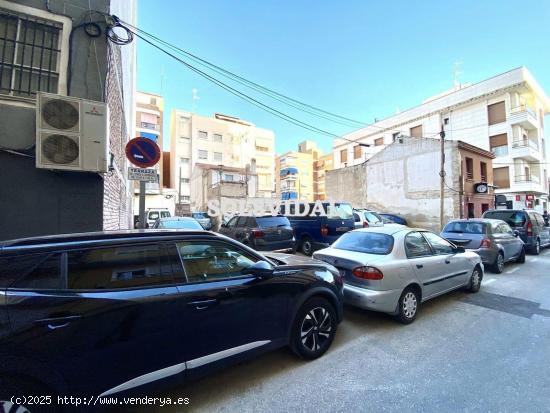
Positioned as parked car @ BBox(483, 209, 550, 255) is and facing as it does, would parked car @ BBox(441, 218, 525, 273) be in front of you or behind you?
behind

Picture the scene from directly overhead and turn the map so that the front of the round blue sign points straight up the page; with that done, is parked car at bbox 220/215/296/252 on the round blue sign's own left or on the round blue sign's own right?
on the round blue sign's own left

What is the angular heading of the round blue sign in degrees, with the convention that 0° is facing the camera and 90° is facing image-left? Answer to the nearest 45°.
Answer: approximately 0°

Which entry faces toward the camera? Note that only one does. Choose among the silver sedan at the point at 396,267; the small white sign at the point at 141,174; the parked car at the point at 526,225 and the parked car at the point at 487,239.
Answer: the small white sign

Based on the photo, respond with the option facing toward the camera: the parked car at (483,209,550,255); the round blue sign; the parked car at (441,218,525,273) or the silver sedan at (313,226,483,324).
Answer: the round blue sign

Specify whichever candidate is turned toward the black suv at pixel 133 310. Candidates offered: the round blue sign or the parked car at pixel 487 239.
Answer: the round blue sign

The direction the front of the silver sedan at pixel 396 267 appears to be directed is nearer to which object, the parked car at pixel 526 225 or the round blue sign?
the parked car

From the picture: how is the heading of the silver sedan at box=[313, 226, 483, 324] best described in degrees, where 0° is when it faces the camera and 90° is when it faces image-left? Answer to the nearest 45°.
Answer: approximately 225°
